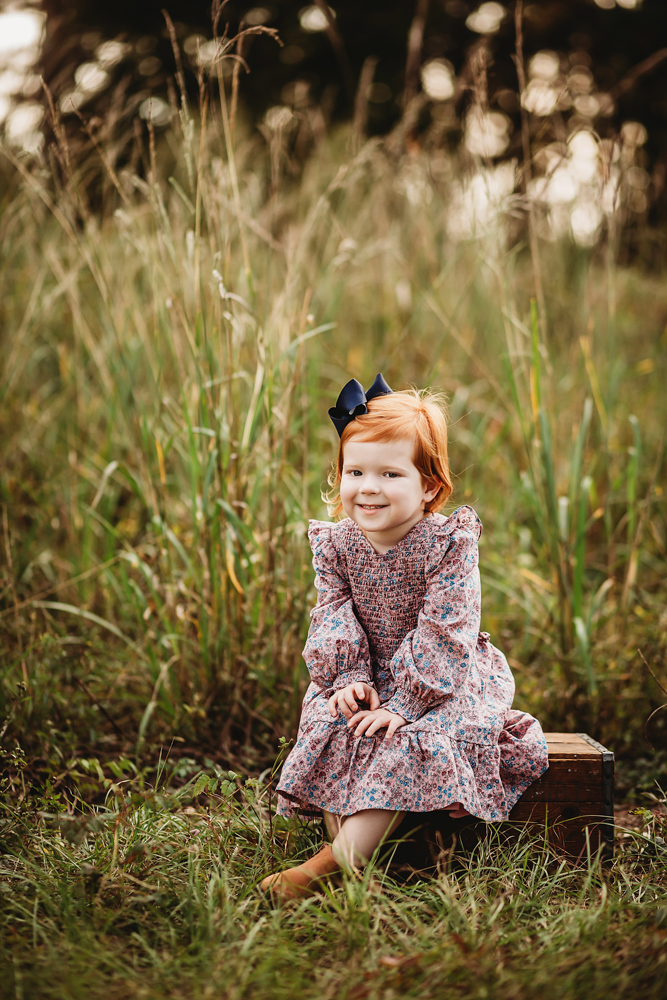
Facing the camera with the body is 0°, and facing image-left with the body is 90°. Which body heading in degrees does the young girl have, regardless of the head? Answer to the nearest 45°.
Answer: approximately 45°
